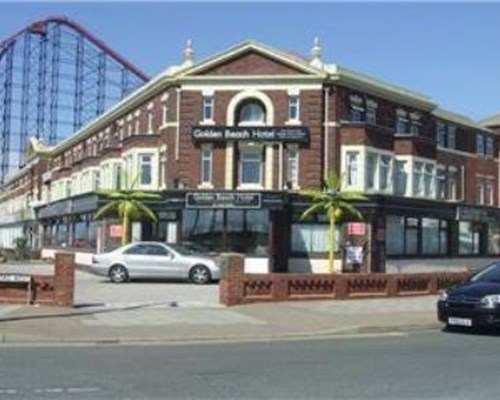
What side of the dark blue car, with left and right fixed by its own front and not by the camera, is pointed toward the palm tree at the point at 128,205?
right

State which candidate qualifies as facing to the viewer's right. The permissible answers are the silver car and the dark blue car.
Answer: the silver car

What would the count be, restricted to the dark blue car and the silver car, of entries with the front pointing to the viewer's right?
1

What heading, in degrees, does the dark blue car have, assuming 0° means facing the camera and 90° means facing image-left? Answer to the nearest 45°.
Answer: approximately 45°

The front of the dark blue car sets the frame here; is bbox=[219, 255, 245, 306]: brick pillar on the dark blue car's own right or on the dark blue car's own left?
on the dark blue car's own right

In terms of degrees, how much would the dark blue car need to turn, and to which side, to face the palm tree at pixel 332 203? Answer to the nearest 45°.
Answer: approximately 135° to its right

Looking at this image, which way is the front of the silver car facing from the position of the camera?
facing to the right of the viewer

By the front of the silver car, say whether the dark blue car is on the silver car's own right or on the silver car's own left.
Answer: on the silver car's own right

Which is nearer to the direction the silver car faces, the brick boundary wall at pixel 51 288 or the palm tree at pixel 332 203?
the palm tree

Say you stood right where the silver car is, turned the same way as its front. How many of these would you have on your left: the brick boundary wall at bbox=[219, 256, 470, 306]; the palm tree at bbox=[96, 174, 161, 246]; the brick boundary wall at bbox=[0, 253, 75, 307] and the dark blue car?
1

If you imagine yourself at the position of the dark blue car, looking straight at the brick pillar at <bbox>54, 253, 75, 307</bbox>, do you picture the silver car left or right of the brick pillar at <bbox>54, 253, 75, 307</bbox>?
right

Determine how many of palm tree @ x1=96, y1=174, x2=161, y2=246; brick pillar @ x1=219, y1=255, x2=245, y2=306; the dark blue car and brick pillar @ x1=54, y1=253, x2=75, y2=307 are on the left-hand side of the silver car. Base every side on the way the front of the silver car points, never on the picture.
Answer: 1

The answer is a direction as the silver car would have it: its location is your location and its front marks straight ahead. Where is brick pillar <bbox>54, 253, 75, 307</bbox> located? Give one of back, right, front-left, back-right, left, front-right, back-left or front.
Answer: right
